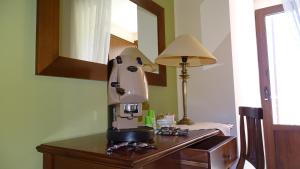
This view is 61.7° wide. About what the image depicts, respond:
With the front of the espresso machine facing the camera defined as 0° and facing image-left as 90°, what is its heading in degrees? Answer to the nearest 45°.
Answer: approximately 315°

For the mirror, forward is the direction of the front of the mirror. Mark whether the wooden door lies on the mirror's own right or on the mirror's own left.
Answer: on the mirror's own left

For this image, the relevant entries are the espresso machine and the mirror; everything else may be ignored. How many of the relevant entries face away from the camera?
0

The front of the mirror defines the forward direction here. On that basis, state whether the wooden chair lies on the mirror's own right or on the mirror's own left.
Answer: on the mirror's own left

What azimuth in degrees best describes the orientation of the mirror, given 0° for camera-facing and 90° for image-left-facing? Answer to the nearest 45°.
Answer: approximately 315°

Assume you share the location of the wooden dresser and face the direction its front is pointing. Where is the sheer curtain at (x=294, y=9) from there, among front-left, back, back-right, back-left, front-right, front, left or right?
left

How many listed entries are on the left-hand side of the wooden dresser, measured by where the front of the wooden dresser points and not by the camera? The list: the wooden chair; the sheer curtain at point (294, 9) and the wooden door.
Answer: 3

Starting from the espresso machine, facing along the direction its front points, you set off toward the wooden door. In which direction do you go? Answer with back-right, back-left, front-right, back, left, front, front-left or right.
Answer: left

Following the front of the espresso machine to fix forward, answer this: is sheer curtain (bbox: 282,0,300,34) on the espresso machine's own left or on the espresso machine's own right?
on the espresso machine's own left

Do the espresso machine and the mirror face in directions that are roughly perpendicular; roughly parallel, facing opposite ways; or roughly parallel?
roughly parallel

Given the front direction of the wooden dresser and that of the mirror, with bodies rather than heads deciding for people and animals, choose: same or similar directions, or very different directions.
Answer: same or similar directions
